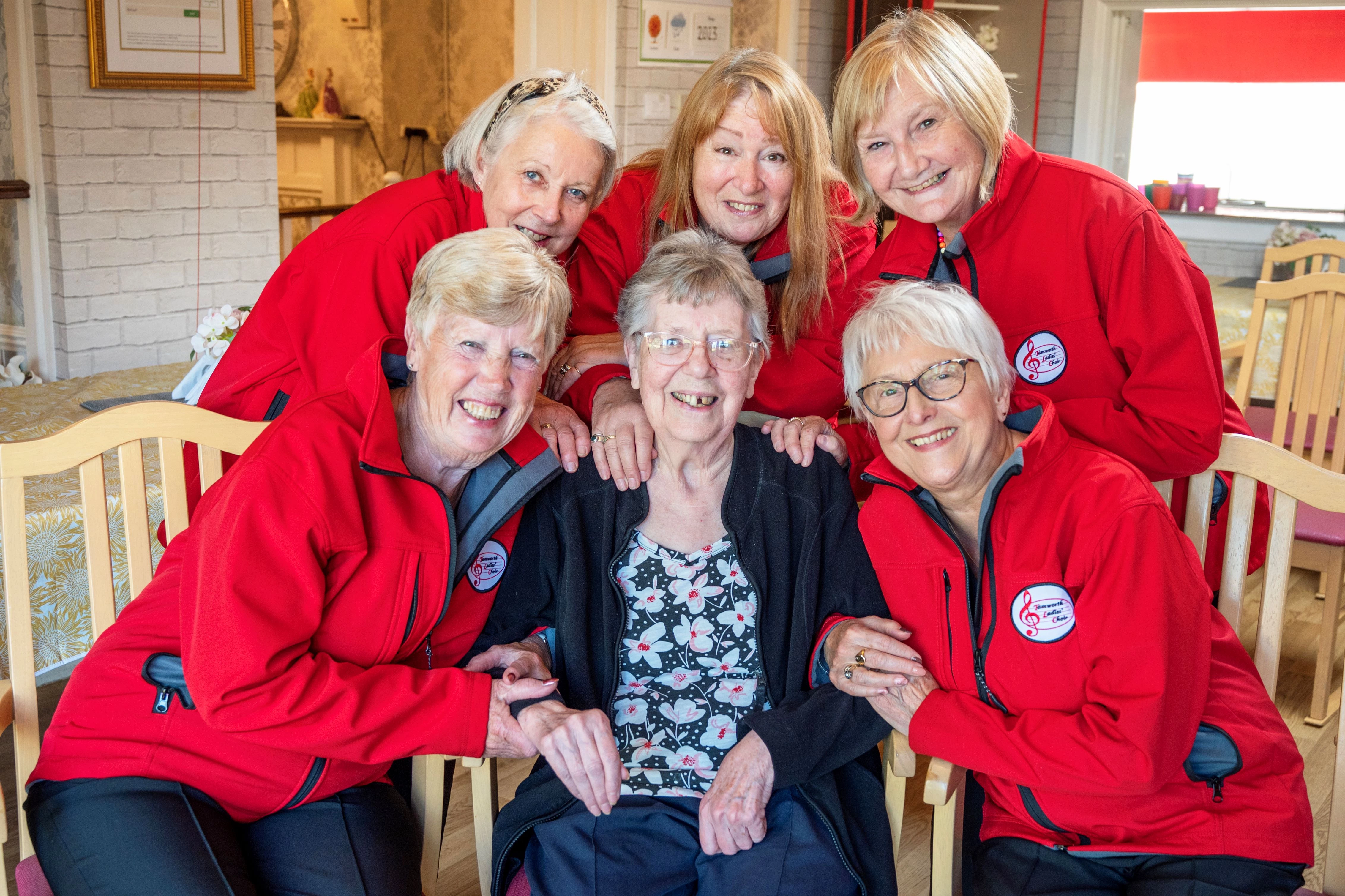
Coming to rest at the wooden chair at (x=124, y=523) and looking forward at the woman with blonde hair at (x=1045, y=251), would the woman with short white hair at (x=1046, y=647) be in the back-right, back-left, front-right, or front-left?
front-right

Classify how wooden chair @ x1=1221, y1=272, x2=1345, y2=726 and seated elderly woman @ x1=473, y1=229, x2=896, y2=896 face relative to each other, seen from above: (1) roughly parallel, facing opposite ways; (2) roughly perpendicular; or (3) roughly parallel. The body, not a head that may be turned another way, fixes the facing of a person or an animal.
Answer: roughly parallel

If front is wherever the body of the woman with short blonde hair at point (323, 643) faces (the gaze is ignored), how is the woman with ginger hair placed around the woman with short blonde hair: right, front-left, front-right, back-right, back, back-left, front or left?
left

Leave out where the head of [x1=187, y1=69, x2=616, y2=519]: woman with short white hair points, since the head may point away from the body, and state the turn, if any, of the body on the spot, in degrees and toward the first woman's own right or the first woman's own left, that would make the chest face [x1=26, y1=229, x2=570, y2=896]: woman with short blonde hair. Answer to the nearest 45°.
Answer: approximately 45° to the first woman's own right

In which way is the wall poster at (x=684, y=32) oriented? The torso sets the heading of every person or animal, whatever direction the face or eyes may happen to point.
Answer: toward the camera

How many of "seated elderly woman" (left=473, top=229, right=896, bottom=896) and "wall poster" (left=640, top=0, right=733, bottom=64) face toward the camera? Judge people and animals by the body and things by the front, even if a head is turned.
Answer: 2

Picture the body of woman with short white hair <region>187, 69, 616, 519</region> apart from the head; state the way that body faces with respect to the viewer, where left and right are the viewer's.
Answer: facing the viewer and to the right of the viewer

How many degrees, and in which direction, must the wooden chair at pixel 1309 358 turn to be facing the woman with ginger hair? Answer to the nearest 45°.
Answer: approximately 90° to its right

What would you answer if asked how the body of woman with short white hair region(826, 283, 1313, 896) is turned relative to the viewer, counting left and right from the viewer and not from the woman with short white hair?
facing the viewer and to the left of the viewer

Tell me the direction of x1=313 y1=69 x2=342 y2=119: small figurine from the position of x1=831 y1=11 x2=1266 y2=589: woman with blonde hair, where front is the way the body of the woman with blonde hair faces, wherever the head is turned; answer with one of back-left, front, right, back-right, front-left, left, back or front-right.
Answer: right

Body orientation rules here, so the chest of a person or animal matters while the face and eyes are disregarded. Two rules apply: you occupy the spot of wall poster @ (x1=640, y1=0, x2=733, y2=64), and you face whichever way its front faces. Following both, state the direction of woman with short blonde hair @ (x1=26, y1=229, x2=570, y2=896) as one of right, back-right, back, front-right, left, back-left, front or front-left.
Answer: front

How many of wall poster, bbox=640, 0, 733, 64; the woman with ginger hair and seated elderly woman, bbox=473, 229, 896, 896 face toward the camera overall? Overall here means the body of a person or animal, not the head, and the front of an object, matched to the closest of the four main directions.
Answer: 3

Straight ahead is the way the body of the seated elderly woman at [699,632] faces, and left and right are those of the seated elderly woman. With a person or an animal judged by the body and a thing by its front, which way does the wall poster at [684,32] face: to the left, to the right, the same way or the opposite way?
the same way

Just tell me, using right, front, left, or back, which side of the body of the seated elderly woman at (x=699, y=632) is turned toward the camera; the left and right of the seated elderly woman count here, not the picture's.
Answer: front

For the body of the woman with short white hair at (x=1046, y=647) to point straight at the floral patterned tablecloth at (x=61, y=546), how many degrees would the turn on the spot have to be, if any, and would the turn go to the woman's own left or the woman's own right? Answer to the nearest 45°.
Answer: approximately 45° to the woman's own right
